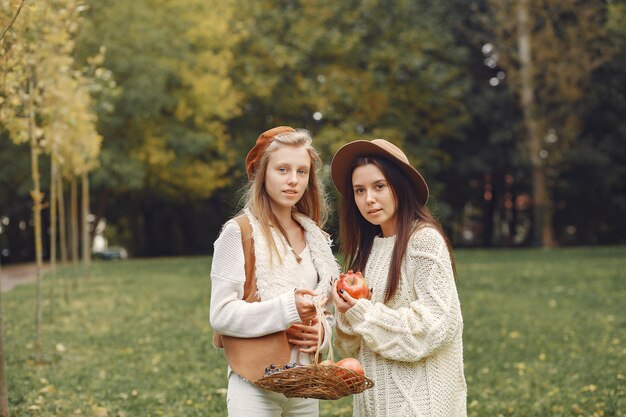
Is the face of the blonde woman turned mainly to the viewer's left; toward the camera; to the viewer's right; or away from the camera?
toward the camera

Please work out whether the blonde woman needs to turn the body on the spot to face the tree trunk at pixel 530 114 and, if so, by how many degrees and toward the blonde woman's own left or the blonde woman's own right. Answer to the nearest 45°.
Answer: approximately 135° to the blonde woman's own left

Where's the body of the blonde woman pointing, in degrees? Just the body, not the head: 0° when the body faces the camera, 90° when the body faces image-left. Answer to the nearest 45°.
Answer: approximately 315°
